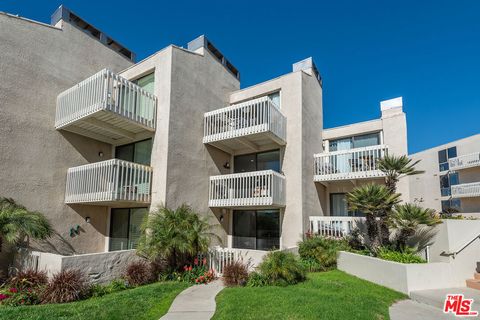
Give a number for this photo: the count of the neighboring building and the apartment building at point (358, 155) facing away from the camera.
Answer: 0

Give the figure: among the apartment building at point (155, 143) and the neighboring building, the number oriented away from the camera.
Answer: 0

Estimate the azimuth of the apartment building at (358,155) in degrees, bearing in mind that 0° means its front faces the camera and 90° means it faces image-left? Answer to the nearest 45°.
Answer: approximately 45°

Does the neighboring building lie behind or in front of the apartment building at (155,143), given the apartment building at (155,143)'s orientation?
behind

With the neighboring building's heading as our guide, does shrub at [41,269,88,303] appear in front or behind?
in front

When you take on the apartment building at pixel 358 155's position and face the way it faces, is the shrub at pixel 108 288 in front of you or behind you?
in front

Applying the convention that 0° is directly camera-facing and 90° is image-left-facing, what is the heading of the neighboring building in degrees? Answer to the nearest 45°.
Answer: approximately 45°

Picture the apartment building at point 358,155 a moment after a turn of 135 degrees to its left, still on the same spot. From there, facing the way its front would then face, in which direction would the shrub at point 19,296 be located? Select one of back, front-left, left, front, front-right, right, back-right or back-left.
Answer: back-right

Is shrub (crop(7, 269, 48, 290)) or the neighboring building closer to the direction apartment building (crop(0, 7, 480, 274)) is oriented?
the shrub
